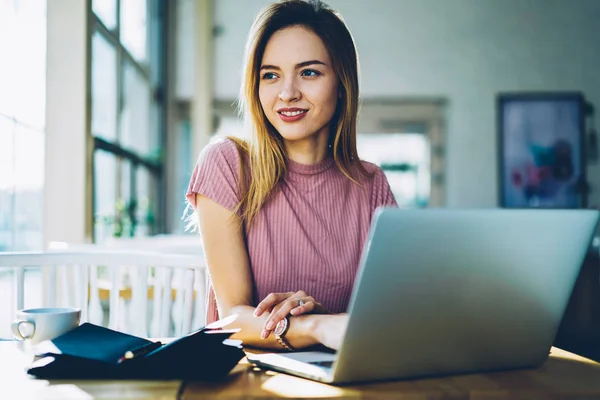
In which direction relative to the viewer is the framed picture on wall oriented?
toward the camera

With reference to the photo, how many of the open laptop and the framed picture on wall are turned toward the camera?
1

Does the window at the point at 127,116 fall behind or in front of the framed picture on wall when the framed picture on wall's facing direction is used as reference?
in front

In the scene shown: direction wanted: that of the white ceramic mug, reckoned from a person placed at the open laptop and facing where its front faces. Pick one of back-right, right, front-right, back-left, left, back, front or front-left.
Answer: front-left

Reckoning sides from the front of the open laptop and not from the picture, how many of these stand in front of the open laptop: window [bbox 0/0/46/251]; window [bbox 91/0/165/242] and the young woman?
3

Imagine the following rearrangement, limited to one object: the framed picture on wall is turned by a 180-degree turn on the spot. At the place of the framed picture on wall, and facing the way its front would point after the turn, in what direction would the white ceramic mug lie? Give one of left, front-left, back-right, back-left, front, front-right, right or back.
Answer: back

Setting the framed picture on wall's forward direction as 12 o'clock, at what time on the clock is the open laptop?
The open laptop is roughly at 12 o'clock from the framed picture on wall.

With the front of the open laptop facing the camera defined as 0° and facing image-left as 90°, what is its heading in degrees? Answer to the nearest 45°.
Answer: approximately 135°

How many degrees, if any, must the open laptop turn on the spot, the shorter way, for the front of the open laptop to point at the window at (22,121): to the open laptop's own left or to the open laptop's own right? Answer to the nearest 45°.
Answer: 0° — it already faces it

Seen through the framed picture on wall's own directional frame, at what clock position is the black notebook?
The black notebook is roughly at 12 o'clock from the framed picture on wall.

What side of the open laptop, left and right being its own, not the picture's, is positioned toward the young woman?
front

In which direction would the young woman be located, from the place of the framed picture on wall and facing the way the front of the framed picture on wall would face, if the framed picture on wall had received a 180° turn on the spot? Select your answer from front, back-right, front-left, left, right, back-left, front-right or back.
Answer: back

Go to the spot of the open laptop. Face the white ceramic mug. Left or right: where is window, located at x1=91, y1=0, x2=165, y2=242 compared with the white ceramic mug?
right
